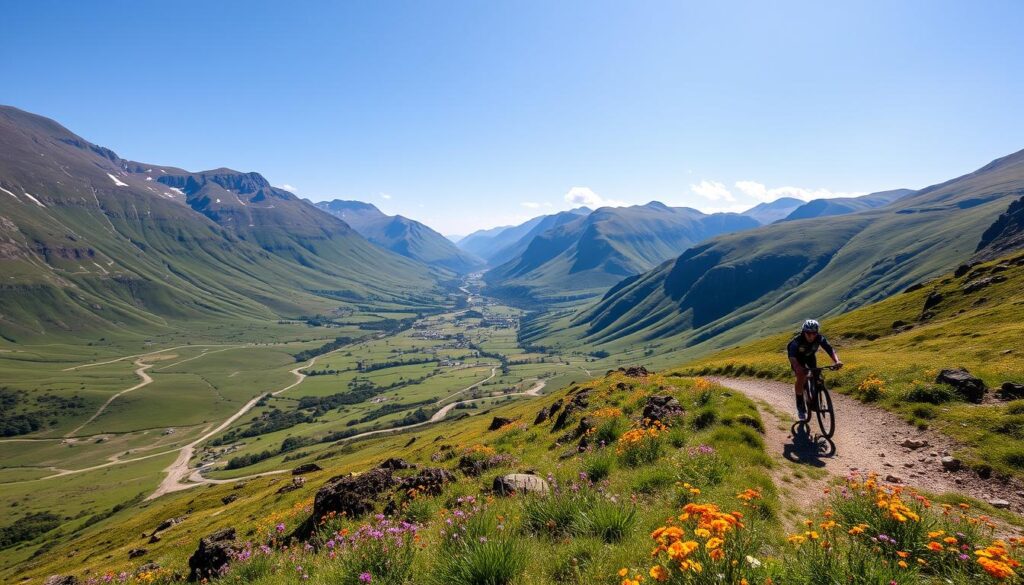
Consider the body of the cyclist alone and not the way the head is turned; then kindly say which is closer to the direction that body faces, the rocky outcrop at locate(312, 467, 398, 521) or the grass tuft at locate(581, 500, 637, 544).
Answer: the grass tuft

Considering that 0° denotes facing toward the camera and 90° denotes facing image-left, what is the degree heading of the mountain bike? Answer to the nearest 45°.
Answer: approximately 315°

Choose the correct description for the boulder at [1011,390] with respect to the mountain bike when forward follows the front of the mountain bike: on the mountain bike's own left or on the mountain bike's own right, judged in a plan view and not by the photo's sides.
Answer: on the mountain bike's own left

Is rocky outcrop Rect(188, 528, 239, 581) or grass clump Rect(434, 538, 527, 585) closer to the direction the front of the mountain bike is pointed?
the grass clump

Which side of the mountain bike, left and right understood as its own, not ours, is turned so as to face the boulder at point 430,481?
right

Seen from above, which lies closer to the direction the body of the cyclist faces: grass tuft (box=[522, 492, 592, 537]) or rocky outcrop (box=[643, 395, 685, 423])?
the grass tuft

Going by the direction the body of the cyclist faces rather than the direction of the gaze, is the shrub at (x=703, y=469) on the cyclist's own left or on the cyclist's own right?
on the cyclist's own right
